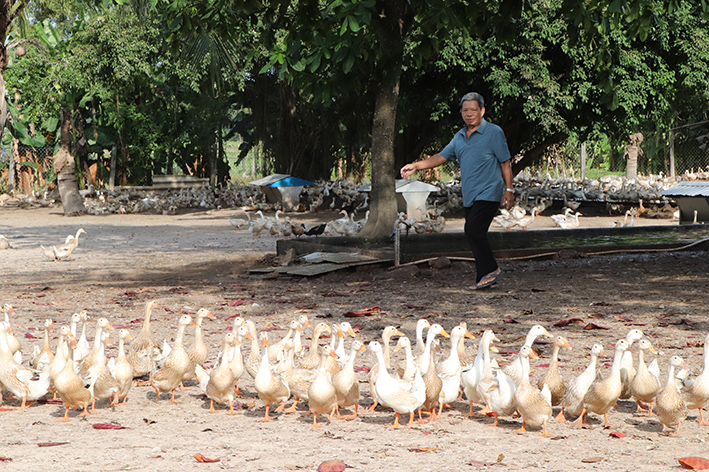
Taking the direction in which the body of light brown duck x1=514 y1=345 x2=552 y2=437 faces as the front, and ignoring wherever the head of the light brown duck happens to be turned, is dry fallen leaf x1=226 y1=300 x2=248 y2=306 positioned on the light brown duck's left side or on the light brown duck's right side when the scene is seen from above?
on the light brown duck's right side

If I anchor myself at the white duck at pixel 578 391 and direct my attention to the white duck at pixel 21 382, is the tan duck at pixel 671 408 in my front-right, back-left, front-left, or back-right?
back-left

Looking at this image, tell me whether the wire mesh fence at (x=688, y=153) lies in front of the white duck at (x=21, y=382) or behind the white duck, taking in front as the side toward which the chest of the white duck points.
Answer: behind

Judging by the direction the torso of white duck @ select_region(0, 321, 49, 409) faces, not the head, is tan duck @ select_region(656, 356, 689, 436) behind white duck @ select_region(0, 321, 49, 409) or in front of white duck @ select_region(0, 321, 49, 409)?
behind

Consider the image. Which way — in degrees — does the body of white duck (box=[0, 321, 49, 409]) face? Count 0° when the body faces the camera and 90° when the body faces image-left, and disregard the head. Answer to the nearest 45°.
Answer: approximately 90°

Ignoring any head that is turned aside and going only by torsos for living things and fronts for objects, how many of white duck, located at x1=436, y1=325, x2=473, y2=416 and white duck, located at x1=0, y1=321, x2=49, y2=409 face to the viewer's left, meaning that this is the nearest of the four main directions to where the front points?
1
